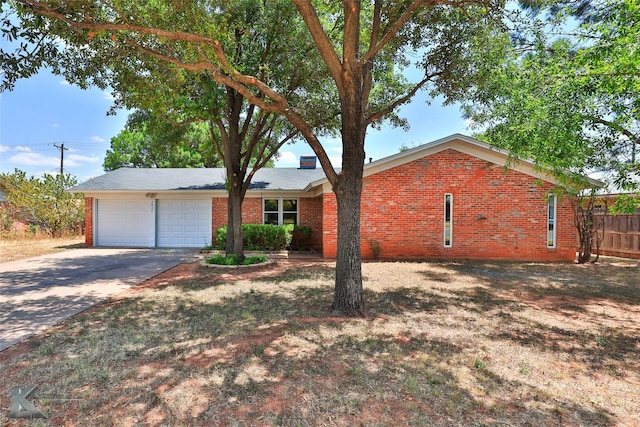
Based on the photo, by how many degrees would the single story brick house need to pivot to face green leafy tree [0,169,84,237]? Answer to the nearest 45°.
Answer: approximately 90° to its right

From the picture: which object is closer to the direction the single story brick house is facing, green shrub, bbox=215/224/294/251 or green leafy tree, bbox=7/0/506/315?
the green leafy tree

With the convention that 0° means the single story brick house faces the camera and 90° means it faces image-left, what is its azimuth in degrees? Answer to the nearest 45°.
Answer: approximately 0°

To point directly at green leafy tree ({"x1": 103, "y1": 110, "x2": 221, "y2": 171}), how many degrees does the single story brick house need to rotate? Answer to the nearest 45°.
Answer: approximately 135° to its right

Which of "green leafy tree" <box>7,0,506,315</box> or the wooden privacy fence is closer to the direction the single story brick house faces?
the green leafy tree

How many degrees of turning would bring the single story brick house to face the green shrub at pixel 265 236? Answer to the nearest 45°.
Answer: approximately 90° to its right
